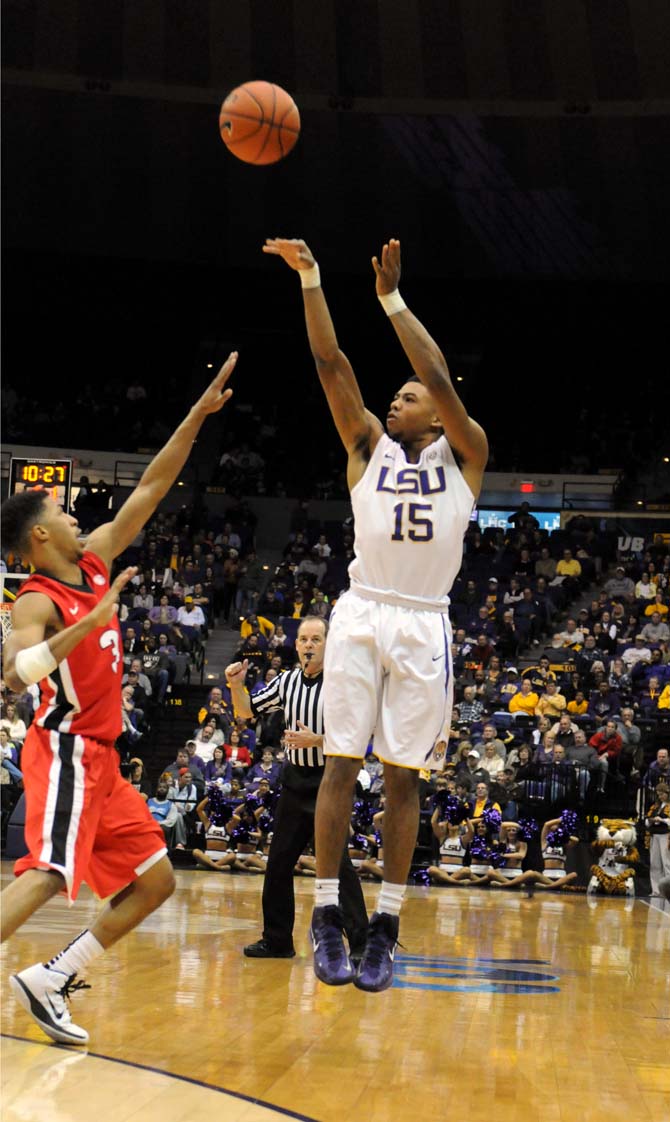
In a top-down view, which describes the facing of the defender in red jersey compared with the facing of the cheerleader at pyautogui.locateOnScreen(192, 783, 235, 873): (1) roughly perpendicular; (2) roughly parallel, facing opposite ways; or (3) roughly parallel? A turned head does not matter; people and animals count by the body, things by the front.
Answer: roughly perpendicular

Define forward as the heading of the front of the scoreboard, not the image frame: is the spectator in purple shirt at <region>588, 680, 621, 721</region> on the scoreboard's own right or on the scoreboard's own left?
on the scoreboard's own left

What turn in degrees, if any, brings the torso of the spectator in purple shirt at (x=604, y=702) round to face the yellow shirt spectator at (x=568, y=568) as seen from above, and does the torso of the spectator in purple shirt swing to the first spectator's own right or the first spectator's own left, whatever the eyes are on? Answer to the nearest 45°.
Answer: approximately 180°

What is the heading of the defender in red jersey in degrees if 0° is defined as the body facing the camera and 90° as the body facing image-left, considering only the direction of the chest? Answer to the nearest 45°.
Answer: approximately 270°

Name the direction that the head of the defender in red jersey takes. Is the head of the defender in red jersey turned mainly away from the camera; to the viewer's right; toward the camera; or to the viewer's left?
to the viewer's right
